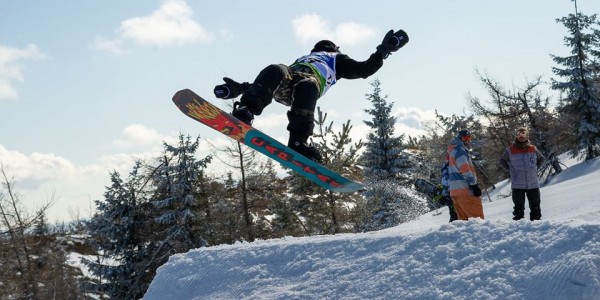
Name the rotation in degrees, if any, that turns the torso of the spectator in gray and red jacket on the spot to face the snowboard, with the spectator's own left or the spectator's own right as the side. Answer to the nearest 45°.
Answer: approximately 45° to the spectator's own right

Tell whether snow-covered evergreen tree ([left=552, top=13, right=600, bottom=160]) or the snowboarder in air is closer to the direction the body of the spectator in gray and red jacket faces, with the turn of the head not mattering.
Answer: the snowboarder in air

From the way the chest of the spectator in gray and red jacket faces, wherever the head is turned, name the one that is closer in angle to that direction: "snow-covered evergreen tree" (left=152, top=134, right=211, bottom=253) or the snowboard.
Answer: the snowboard

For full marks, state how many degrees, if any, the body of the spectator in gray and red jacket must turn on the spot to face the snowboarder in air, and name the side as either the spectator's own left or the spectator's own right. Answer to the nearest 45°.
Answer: approximately 45° to the spectator's own right

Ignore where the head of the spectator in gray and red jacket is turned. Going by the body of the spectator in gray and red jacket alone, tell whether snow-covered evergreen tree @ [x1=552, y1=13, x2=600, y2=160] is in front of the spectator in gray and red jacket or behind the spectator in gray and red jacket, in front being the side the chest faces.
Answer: behind
